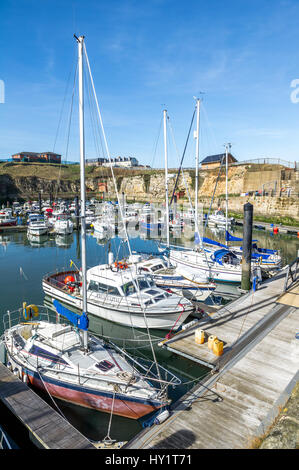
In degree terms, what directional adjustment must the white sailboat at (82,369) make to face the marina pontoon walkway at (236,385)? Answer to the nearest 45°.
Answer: approximately 45° to its left

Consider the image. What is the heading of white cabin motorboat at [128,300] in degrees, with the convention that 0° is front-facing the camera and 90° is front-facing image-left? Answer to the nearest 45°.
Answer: approximately 315°

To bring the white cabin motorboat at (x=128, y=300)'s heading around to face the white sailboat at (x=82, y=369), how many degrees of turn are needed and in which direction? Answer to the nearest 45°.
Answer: approximately 45° to its right

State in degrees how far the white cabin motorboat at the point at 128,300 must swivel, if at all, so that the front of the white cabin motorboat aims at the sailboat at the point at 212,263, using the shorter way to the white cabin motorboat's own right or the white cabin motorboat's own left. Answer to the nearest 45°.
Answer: approximately 90° to the white cabin motorboat's own left

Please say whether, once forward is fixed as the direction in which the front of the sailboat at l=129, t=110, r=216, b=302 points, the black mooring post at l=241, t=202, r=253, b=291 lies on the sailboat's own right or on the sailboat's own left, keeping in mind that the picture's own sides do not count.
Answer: on the sailboat's own left

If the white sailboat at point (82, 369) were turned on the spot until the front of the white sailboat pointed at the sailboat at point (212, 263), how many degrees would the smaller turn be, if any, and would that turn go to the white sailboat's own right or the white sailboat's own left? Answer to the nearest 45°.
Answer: approximately 90° to the white sailboat's own left

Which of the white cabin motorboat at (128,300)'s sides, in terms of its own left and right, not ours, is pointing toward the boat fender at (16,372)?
right

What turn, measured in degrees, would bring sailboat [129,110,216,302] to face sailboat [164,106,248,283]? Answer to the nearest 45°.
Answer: approximately 90° to its left

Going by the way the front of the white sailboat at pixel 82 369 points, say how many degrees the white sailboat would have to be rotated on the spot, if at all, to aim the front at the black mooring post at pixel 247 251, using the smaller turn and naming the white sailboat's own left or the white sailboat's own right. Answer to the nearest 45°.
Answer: approximately 90° to the white sailboat's own left

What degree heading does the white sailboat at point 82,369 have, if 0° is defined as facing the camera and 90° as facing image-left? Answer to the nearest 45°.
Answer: approximately 315°

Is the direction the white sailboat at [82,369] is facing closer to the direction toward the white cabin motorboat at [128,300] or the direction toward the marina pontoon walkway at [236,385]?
the marina pontoon walkway
